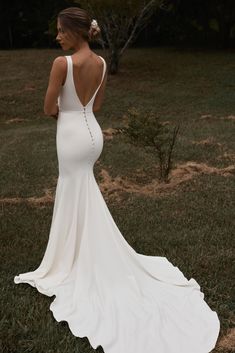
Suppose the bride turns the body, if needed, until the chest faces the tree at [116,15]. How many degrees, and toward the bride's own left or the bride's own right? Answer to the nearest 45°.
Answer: approximately 45° to the bride's own right

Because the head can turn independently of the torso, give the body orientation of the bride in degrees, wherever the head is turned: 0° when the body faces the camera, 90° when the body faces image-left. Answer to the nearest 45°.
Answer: approximately 135°
